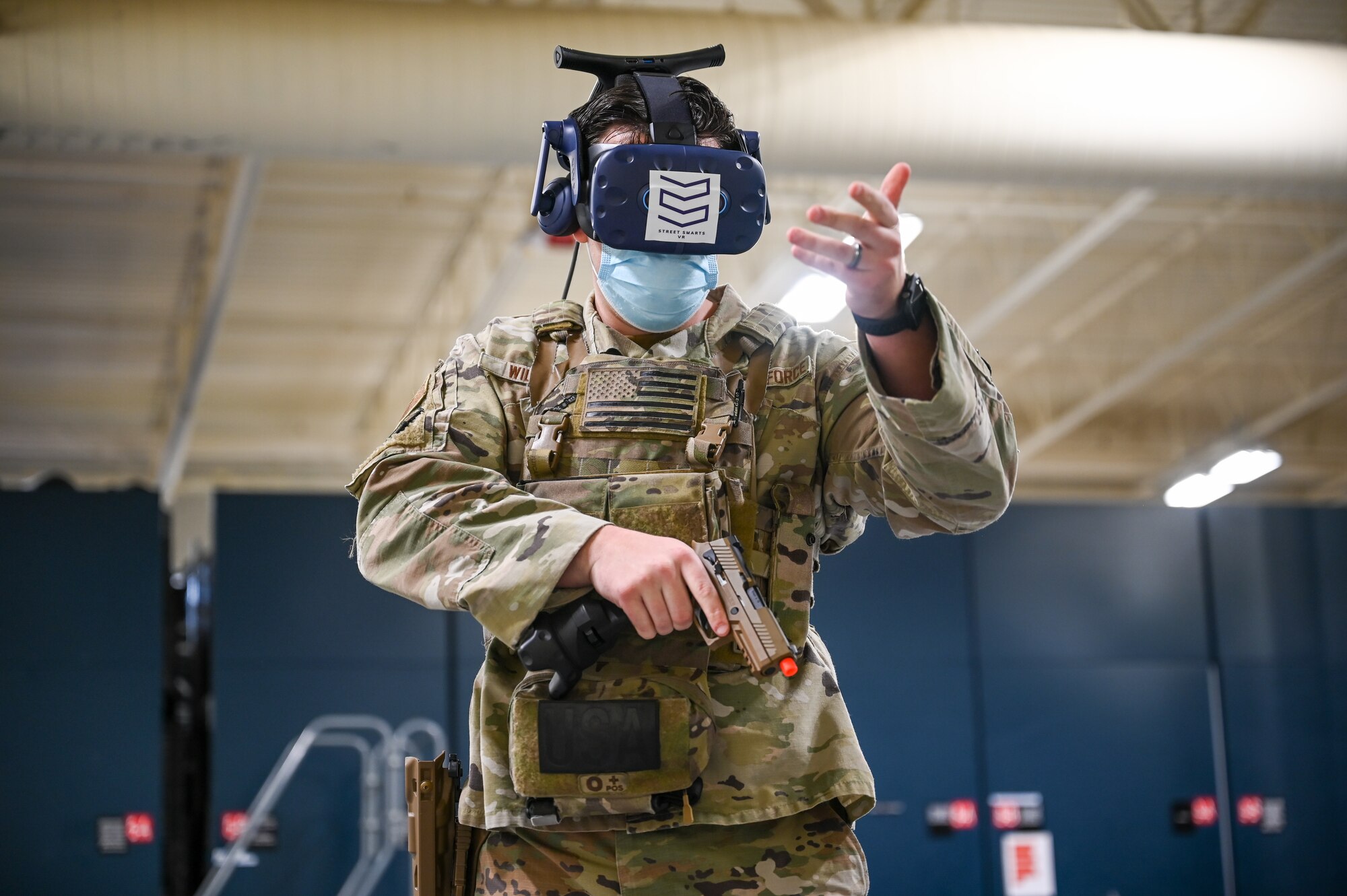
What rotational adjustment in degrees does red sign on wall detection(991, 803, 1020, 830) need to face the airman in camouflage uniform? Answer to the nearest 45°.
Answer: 0° — it already faces them

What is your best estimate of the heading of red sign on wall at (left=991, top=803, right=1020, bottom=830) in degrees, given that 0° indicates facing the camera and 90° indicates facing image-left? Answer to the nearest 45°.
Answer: approximately 0°

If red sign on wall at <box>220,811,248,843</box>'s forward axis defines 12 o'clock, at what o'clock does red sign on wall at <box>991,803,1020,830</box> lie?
red sign on wall at <box>991,803,1020,830</box> is roughly at 9 o'clock from red sign on wall at <box>220,811,248,843</box>.

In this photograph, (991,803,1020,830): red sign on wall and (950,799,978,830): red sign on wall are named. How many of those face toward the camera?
2

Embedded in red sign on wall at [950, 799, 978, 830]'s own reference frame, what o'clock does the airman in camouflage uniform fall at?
The airman in camouflage uniform is roughly at 12 o'clock from the red sign on wall.

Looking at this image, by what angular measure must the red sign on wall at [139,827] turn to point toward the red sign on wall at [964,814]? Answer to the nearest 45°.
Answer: approximately 90° to its left

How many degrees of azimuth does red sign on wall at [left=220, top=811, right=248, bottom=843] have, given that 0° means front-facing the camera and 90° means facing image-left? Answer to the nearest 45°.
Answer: approximately 0°
